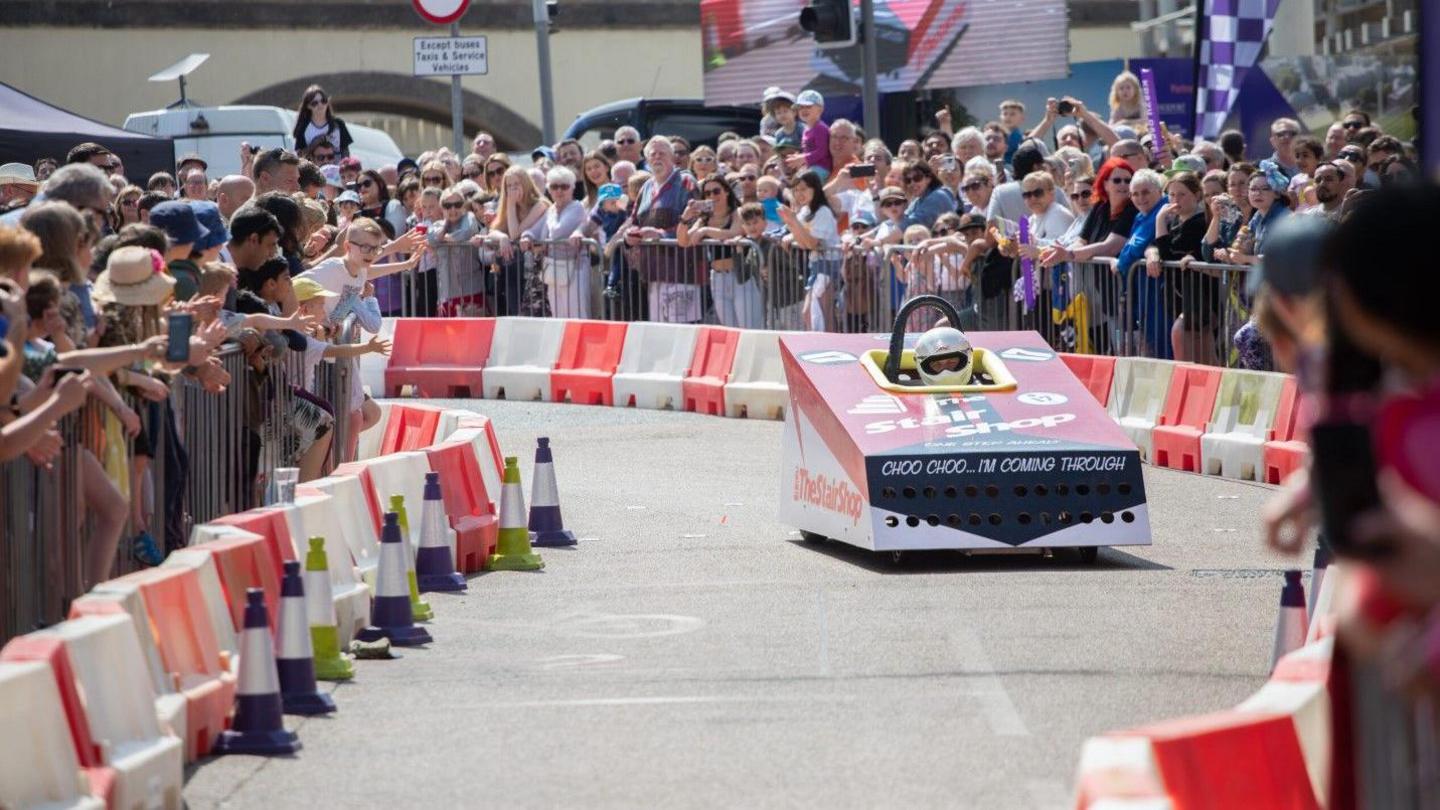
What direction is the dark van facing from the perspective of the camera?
to the viewer's left

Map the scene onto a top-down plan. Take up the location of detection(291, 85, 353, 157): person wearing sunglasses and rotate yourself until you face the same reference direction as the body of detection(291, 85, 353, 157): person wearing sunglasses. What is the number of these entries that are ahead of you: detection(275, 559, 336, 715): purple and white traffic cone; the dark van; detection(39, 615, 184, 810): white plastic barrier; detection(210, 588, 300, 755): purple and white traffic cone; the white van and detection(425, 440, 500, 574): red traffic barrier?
4

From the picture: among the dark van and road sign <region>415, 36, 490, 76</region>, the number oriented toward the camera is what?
1
